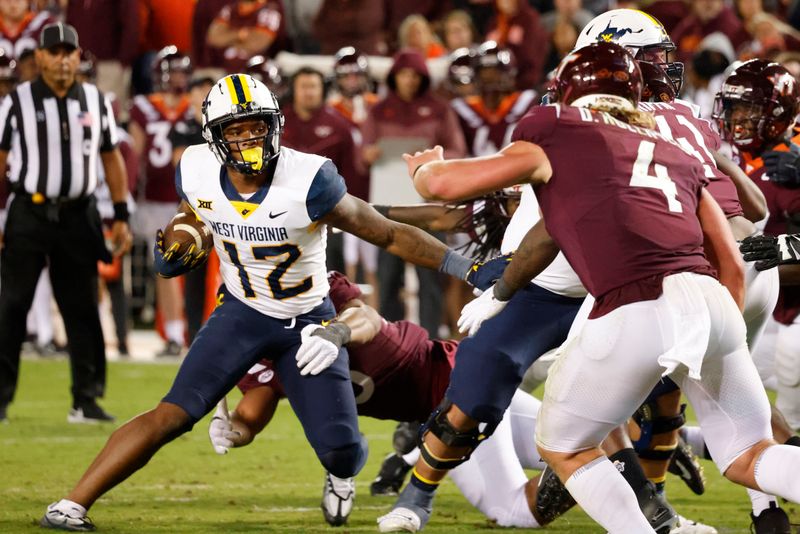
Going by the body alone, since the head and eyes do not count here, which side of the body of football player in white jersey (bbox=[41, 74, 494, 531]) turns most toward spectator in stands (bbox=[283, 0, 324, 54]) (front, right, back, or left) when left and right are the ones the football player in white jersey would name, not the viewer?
back

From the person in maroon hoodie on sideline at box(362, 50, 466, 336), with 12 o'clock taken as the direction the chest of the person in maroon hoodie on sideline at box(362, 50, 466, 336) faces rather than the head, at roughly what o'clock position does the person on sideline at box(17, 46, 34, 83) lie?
the person on sideline at box(17, 46, 34, 83) is roughly at 3 o'clock from the person in maroon hoodie on sideline at box(362, 50, 466, 336).

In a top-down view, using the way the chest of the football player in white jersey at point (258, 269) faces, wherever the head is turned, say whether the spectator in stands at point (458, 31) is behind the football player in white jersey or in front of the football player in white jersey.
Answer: behind

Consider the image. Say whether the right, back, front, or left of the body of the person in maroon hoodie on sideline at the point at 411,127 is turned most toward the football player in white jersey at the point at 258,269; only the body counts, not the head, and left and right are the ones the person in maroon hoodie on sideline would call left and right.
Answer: front

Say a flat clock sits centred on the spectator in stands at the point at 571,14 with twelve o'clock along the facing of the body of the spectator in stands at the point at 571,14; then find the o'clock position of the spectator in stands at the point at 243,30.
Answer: the spectator in stands at the point at 243,30 is roughly at 3 o'clock from the spectator in stands at the point at 571,14.

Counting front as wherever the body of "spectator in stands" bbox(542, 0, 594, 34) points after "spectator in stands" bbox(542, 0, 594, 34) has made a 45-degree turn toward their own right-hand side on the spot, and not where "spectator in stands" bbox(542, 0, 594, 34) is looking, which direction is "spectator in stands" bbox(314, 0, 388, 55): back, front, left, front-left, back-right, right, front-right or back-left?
front-right

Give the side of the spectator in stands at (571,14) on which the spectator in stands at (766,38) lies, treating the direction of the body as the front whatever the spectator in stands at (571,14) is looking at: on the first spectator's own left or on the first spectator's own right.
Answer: on the first spectator's own left

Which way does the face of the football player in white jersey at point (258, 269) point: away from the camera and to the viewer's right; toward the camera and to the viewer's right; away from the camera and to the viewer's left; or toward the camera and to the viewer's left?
toward the camera and to the viewer's right

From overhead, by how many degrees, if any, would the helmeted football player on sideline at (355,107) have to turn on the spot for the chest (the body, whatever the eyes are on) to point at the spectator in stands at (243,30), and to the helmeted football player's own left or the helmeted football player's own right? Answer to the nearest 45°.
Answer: approximately 135° to the helmeted football player's own right

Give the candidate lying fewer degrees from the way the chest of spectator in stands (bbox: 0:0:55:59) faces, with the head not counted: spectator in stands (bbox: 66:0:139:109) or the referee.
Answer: the referee

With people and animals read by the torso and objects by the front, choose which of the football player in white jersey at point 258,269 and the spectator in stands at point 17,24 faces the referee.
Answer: the spectator in stands
